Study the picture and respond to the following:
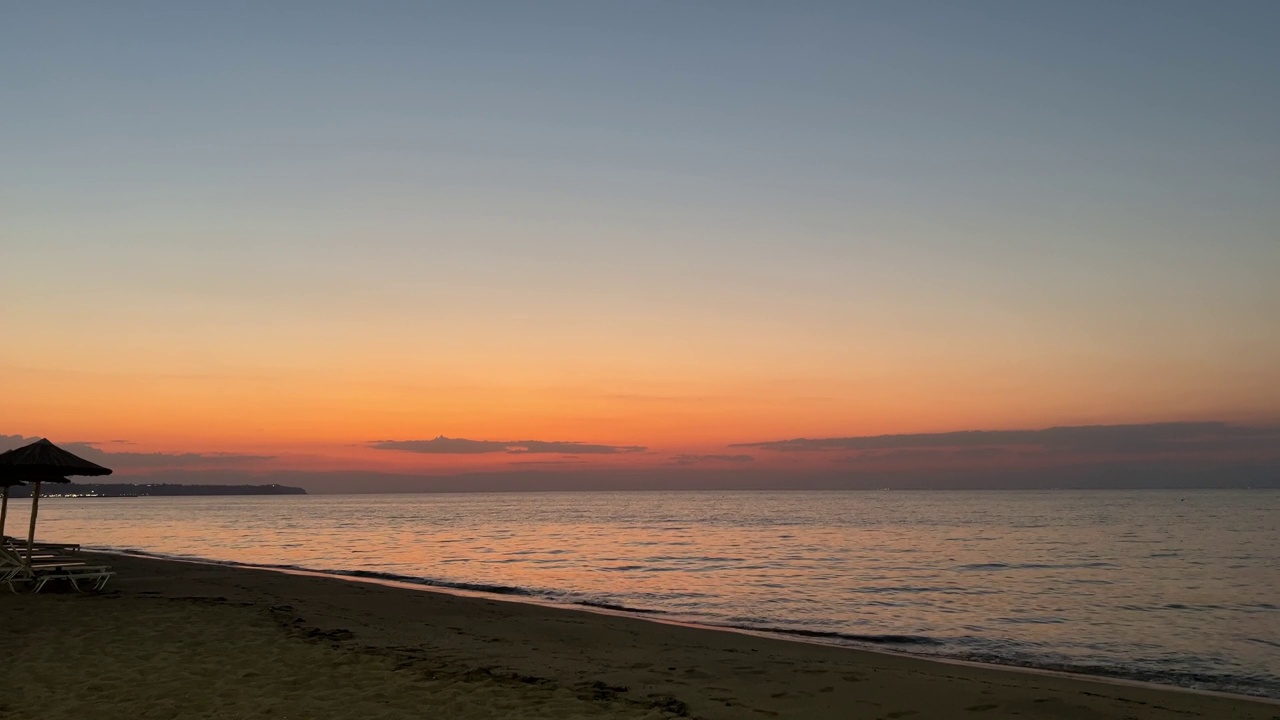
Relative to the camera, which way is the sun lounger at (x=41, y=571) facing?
to the viewer's right

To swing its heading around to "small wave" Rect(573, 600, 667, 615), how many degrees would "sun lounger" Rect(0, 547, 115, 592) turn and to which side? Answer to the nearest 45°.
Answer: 0° — it already faces it

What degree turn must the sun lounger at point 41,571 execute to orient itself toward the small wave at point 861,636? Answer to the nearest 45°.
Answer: approximately 45° to its right

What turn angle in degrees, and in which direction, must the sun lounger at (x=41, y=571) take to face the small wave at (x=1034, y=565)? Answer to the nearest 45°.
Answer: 0° — it already faces it
